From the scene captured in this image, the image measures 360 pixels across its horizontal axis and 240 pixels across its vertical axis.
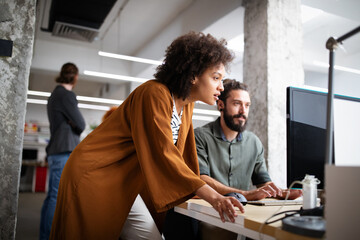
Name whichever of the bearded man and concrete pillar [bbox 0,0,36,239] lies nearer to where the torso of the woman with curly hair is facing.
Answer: the bearded man

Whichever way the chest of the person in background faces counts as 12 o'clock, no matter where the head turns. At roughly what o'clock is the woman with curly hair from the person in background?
The woman with curly hair is roughly at 4 o'clock from the person in background.

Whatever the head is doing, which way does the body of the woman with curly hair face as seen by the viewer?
to the viewer's right

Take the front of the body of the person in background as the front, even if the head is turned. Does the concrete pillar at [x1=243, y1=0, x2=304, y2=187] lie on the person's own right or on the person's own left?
on the person's own right

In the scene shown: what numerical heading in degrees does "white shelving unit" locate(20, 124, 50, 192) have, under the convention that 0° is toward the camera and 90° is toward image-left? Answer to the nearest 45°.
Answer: approximately 0°

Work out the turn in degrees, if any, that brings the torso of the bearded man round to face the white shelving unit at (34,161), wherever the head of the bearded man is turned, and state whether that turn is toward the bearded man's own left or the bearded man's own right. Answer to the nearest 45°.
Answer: approximately 180°

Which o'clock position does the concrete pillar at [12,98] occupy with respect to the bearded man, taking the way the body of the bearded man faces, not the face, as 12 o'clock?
The concrete pillar is roughly at 4 o'clock from the bearded man.

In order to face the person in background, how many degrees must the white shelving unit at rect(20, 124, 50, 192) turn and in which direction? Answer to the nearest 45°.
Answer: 0° — it already faces them

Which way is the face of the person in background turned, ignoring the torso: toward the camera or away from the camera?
away from the camera
